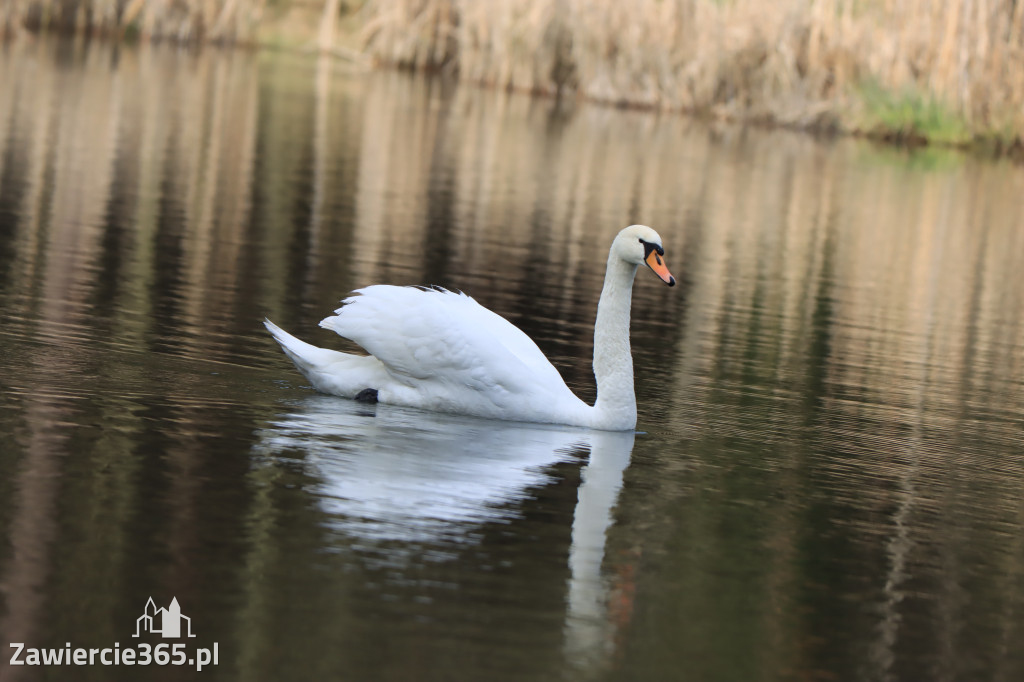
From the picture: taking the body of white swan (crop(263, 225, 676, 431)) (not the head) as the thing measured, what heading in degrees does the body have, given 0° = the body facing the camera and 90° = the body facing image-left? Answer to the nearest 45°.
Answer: approximately 270°
